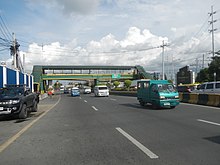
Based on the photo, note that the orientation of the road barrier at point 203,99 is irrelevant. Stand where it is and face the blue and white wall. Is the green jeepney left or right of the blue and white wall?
left

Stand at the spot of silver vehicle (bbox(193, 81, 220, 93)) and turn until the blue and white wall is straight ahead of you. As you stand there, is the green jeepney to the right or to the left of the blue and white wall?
left

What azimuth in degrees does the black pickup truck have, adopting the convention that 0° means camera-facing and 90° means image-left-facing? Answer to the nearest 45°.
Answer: approximately 45°

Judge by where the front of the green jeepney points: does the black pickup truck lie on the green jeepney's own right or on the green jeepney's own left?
on the green jeepney's own right

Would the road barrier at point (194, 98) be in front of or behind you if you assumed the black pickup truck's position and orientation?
behind

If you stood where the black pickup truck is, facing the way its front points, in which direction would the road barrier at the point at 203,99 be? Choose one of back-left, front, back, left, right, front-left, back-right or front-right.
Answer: back-left
